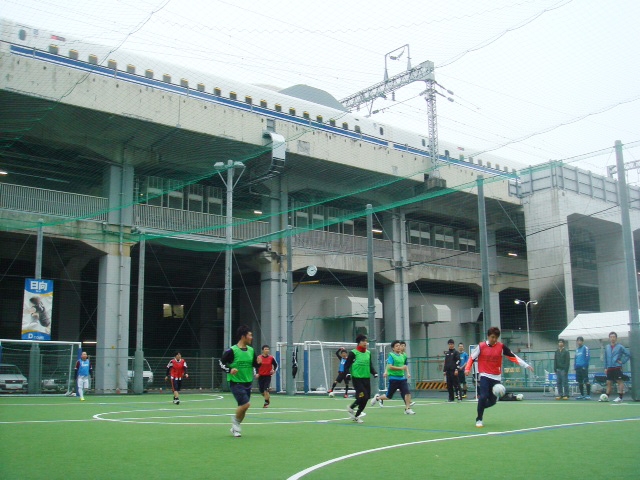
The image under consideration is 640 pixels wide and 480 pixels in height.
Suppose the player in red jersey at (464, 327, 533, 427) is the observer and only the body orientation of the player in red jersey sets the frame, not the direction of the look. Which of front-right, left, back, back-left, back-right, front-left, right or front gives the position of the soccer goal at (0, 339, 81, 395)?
back-right

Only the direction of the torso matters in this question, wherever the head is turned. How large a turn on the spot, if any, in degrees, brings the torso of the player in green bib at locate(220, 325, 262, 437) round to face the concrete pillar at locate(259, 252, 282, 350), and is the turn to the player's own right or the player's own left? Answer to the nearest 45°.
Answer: approximately 135° to the player's own left

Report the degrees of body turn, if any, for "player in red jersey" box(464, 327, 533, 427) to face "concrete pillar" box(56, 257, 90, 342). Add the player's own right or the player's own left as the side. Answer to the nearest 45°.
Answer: approximately 135° to the player's own right

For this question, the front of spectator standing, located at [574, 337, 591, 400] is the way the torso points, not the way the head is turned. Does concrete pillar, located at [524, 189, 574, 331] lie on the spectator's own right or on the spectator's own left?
on the spectator's own right

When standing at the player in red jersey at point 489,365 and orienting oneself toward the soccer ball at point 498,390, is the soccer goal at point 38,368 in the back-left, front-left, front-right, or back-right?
back-right

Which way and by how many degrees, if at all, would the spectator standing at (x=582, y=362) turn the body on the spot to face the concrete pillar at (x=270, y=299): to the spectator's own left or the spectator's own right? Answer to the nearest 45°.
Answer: approximately 90° to the spectator's own right
